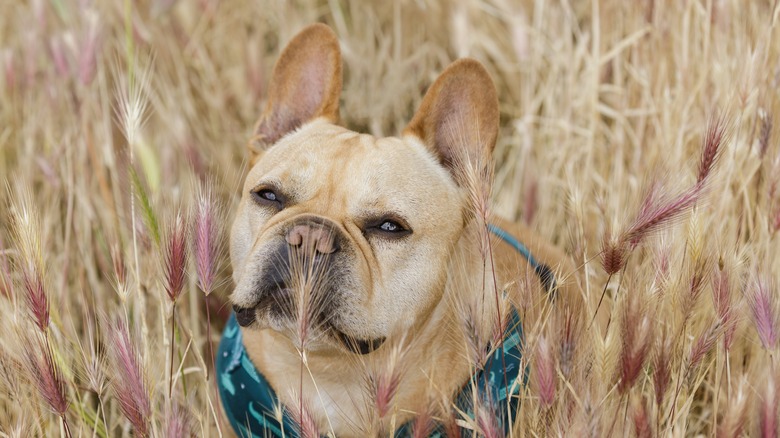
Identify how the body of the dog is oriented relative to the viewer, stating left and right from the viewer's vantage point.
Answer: facing the viewer and to the left of the viewer
